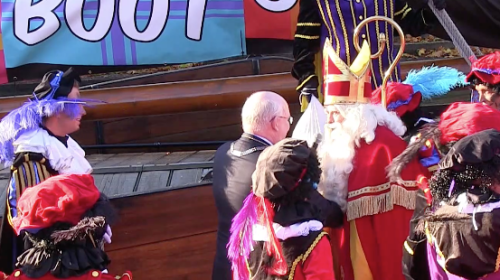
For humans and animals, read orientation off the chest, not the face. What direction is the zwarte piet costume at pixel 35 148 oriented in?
to the viewer's right

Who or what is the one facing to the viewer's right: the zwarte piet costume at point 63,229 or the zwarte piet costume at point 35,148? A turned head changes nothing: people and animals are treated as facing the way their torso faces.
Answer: the zwarte piet costume at point 35,148

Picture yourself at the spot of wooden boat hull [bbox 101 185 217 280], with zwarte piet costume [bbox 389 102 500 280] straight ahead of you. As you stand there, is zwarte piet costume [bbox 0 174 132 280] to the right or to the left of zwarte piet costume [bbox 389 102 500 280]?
right

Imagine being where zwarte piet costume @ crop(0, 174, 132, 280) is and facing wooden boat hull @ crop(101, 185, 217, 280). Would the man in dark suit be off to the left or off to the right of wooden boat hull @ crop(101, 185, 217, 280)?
right

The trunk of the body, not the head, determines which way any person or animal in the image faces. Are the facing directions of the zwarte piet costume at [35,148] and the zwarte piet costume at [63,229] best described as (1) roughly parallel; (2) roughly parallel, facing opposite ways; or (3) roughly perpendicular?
roughly perpendicular

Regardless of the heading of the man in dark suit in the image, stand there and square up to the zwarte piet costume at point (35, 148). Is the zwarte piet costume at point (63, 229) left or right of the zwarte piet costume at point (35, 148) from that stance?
left

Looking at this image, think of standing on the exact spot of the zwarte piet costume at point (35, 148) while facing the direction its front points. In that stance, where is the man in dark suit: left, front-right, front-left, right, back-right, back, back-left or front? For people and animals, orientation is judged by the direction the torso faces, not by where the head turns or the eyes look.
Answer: front-right

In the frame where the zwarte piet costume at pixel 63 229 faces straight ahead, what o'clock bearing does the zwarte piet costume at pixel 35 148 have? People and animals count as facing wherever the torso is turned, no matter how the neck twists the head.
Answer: the zwarte piet costume at pixel 35 148 is roughly at 12 o'clock from the zwarte piet costume at pixel 63 229.

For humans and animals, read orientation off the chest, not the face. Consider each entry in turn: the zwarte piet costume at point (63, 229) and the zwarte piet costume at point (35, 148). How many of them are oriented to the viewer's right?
1

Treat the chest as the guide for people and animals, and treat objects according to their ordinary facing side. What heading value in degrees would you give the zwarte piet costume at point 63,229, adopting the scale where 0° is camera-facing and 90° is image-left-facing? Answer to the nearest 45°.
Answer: approximately 180°

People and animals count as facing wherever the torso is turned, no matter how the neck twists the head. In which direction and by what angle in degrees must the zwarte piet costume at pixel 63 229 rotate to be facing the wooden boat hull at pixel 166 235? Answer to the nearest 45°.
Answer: approximately 45° to its right
